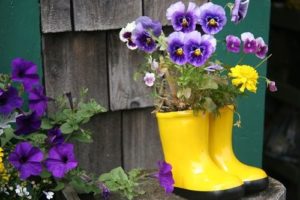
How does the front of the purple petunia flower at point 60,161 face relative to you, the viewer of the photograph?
facing the viewer

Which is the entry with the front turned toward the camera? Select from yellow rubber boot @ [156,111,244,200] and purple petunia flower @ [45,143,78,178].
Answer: the purple petunia flower

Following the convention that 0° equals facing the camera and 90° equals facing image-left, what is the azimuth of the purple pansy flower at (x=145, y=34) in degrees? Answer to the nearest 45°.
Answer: approximately 0°

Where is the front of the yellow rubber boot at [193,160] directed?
to the viewer's right

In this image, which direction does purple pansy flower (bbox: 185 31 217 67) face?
toward the camera

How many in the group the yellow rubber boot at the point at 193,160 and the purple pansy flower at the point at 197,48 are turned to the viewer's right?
1

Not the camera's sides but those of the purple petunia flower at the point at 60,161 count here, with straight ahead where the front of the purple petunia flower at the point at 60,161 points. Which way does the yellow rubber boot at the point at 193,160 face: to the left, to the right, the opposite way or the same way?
to the left
